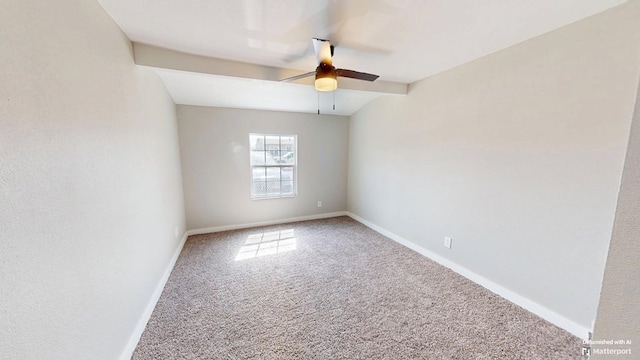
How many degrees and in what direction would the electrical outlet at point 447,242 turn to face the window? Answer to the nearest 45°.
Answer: approximately 45° to its right

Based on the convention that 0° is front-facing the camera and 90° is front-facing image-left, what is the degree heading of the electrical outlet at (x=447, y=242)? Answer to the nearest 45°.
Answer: approximately 45°
